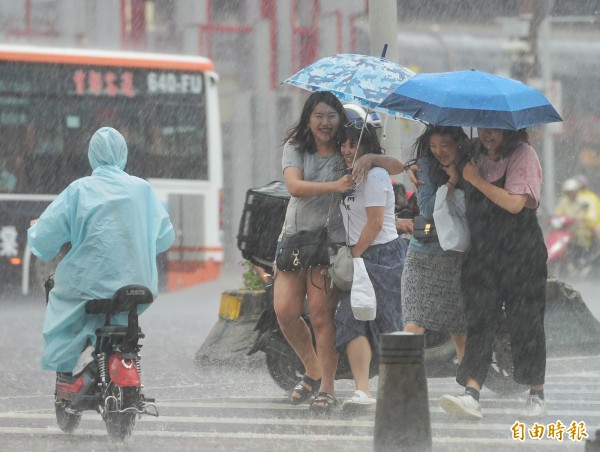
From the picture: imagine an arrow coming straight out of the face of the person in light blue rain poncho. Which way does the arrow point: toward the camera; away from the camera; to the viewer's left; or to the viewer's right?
away from the camera

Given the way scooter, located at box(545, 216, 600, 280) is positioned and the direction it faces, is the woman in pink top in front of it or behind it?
in front

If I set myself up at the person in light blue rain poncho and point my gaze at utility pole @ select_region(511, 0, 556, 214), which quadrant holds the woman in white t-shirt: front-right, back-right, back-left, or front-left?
front-right

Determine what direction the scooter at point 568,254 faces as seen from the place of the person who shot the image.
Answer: facing the viewer and to the left of the viewer

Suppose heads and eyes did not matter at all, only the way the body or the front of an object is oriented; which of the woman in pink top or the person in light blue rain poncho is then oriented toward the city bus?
the person in light blue rain poncho

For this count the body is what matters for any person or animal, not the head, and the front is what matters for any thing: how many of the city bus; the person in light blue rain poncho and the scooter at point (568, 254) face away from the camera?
1

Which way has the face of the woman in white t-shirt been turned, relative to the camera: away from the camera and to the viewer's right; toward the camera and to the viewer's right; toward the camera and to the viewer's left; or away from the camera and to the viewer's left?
toward the camera and to the viewer's left

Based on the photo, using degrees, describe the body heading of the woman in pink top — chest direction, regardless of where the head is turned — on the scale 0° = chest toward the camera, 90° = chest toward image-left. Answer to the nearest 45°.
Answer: approximately 45°

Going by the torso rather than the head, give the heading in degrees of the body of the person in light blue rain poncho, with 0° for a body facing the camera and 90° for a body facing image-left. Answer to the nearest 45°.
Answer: approximately 180°
